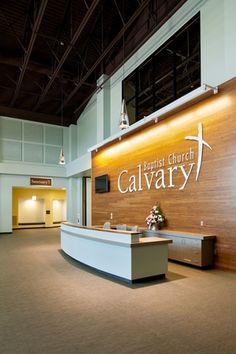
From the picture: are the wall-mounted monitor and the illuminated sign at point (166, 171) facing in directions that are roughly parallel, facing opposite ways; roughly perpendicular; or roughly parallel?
roughly parallel

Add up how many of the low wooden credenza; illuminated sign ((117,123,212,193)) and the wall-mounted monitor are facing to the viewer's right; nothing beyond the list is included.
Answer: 0

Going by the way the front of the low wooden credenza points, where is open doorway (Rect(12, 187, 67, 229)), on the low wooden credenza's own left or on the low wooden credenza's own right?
on the low wooden credenza's own right

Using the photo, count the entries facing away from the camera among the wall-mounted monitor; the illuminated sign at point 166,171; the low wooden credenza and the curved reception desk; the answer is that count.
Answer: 0

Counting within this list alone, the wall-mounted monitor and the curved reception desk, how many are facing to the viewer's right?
0

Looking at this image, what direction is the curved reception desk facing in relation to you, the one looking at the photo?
facing the viewer and to the left of the viewer

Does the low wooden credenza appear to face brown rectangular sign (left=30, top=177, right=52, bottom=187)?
no

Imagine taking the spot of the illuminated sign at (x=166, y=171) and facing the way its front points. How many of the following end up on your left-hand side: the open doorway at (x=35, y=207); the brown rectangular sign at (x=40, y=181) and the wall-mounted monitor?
0

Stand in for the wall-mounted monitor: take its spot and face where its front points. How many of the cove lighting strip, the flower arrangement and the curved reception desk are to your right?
0

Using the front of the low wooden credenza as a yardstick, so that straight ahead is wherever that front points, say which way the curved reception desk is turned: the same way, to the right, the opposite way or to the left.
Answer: the same way

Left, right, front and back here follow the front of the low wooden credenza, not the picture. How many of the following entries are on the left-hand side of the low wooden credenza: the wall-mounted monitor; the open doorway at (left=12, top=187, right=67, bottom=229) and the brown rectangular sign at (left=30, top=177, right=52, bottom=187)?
0

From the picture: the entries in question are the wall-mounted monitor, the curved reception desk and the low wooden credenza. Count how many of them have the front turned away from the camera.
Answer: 0
